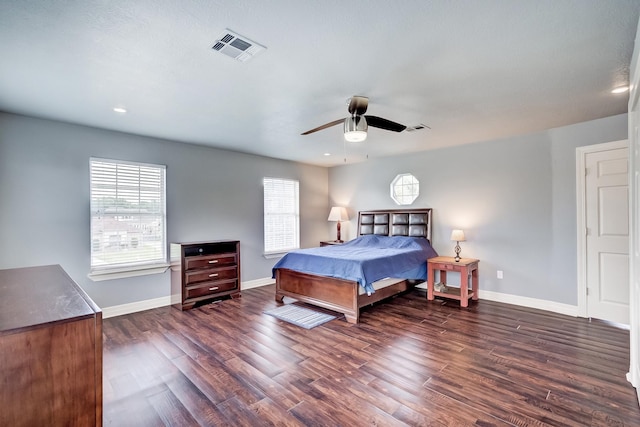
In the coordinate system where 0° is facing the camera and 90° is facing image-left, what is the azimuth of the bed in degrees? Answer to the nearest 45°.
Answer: approximately 45°

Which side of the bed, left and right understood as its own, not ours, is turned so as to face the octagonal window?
back

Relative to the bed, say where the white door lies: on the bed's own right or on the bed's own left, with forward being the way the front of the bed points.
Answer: on the bed's own left

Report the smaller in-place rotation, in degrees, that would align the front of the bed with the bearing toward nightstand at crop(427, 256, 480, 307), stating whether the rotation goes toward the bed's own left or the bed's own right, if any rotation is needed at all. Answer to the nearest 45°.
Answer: approximately 135° to the bed's own left

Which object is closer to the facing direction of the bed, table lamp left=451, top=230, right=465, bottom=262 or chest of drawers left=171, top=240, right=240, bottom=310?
the chest of drawers

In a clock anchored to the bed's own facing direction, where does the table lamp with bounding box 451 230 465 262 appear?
The table lamp is roughly at 7 o'clock from the bed.

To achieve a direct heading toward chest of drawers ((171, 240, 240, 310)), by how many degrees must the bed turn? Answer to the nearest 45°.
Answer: approximately 45° to its right

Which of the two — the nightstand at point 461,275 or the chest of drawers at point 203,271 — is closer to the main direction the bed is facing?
the chest of drawers

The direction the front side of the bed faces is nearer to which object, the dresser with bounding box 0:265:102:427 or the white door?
the dresser

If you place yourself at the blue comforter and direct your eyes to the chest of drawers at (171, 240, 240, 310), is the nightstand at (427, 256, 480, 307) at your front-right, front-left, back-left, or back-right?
back-right
